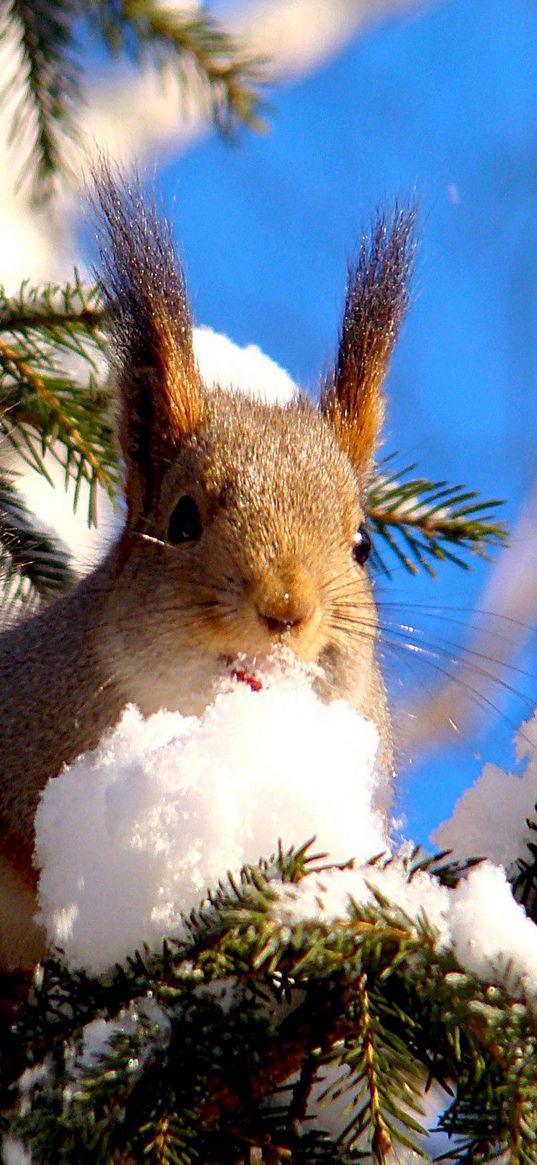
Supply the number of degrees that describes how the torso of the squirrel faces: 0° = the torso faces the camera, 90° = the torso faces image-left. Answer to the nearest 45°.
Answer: approximately 315°

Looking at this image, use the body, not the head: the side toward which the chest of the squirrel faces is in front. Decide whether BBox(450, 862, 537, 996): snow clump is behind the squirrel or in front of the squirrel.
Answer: in front
